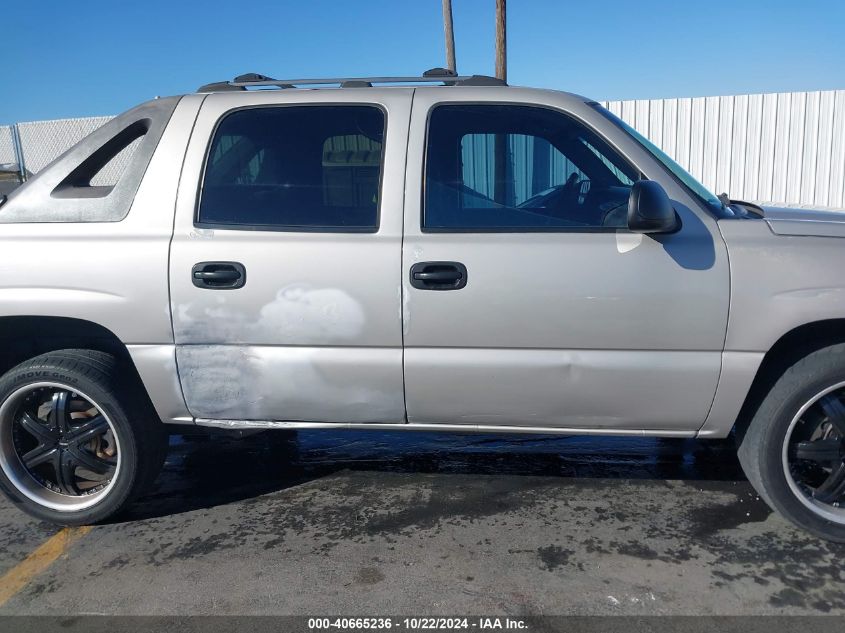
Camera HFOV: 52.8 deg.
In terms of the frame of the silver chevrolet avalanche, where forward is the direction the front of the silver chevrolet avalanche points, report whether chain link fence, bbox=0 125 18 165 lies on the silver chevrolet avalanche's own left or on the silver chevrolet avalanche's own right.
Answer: on the silver chevrolet avalanche's own left

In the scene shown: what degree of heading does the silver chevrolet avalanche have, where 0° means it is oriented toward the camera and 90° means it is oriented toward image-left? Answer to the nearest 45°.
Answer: approximately 270°

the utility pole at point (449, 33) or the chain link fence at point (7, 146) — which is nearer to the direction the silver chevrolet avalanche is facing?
the utility pole

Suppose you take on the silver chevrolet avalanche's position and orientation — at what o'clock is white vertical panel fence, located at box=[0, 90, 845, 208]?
The white vertical panel fence is roughly at 10 o'clock from the silver chevrolet avalanche.

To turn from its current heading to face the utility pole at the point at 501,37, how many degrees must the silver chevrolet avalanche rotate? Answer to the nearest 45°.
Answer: approximately 90° to its left

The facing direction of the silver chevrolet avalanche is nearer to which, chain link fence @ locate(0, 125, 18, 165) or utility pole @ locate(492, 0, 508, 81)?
the utility pole
